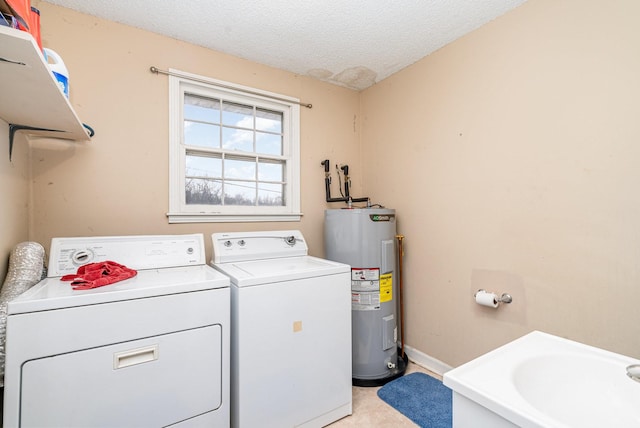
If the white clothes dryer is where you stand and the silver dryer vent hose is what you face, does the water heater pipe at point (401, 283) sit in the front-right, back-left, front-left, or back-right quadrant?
back-right

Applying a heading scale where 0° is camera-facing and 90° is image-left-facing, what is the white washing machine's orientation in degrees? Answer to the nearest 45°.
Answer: approximately 315°

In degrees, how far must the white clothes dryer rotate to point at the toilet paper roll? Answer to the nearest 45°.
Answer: approximately 90° to its left

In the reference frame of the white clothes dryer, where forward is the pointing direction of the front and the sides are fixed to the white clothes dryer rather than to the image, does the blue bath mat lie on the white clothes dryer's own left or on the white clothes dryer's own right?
on the white clothes dryer's own left

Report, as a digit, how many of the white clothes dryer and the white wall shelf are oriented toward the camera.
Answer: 1

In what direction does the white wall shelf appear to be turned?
to the viewer's right

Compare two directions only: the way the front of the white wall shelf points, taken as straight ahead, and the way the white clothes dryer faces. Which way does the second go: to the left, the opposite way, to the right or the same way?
to the right

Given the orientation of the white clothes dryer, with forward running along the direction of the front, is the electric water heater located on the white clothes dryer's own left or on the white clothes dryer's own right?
on the white clothes dryer's own left

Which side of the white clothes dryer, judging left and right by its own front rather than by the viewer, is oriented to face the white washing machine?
left

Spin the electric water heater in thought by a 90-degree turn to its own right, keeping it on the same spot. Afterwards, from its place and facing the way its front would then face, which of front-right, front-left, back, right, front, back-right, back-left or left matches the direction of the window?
front-right

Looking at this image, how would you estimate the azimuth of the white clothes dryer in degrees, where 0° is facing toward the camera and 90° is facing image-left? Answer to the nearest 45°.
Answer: approximately 0°
